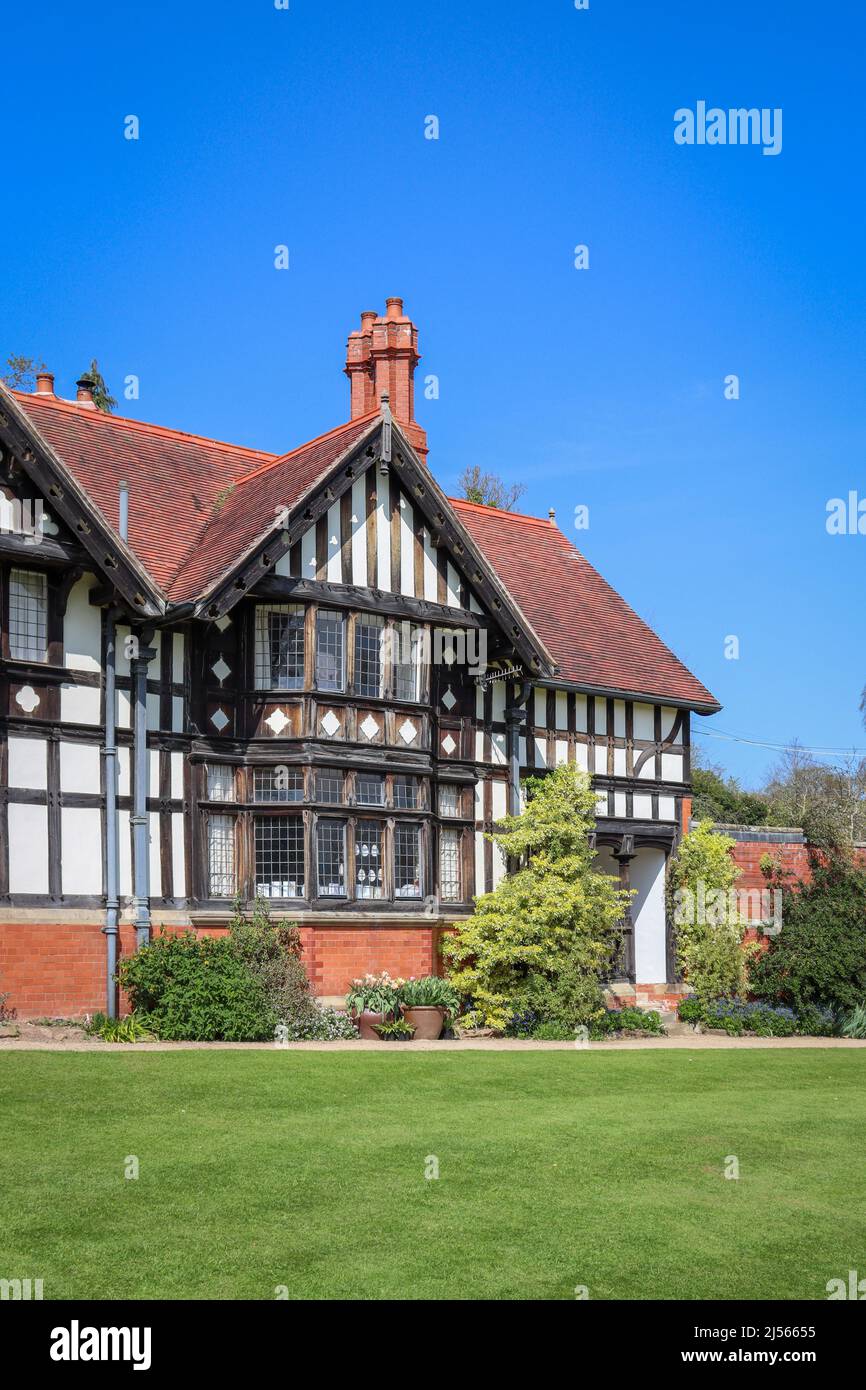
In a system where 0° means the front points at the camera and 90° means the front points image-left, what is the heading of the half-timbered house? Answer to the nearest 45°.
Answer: approximately 315°

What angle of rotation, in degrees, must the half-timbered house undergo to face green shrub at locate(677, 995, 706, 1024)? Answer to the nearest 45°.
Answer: approximately 90° to its left

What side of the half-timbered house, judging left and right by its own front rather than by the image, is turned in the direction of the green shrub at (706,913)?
left

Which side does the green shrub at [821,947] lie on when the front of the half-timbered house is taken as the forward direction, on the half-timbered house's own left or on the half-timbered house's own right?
on the half-timbered house's own left
